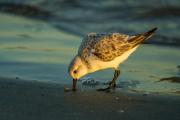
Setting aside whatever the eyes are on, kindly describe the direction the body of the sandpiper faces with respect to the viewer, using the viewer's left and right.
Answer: facing to the left of the viewer
